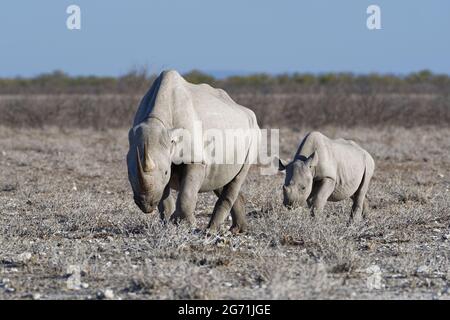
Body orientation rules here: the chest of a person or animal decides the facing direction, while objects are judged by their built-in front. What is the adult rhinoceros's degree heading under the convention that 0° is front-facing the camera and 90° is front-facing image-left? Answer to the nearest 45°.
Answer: approximately 45°

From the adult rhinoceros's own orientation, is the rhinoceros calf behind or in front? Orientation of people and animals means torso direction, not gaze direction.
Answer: behind

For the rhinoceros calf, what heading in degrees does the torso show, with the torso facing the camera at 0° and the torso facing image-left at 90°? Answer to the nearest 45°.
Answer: approximately 45°

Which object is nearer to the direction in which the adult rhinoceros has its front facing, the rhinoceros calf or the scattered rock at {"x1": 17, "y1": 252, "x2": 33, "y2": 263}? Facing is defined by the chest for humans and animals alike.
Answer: the scattered rock

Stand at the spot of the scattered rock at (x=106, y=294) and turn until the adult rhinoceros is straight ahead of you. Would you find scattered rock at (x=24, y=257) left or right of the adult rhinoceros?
left
